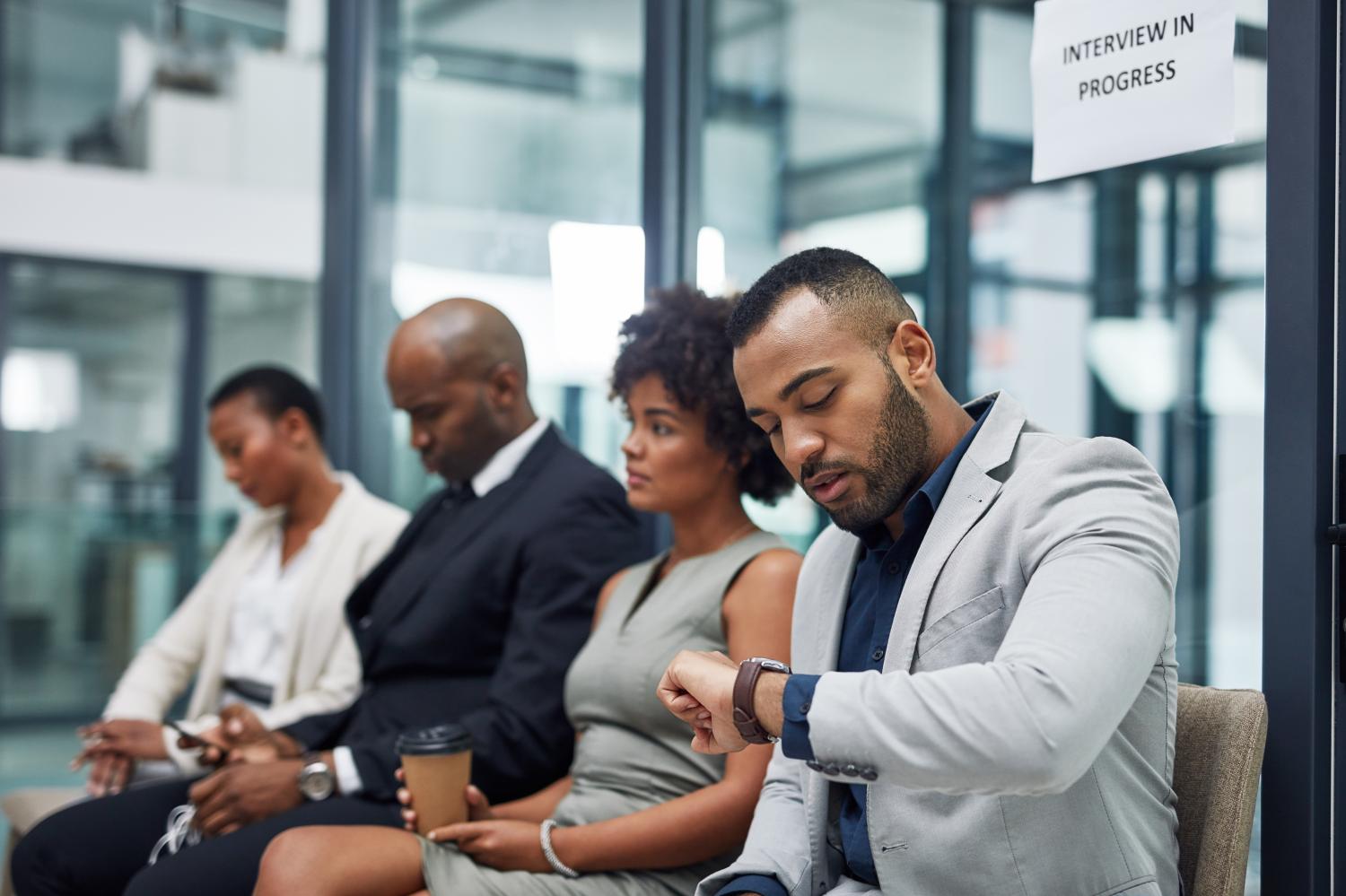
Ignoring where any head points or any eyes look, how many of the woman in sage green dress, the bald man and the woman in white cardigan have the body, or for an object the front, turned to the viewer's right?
0

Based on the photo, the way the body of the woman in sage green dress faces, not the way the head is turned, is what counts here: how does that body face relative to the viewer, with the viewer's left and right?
facing the viewer and to the left of the viewer

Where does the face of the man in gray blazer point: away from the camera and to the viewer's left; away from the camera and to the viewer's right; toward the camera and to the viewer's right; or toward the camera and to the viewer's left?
toward the camera and to the viewer's left

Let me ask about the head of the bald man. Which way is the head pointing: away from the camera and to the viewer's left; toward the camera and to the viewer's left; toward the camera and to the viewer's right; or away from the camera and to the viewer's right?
toward the camera and to the viewer's left

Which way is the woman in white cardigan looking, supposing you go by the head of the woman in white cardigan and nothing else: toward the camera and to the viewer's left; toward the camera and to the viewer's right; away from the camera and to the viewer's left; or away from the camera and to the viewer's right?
toward the camera and to the viewer's left

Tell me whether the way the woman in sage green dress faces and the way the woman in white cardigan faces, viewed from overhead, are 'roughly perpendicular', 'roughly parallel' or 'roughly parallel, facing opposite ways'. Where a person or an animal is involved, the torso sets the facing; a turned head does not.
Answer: roughly parallel
